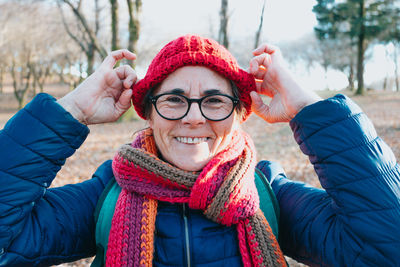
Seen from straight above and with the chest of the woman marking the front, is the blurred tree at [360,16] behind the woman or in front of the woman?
behind

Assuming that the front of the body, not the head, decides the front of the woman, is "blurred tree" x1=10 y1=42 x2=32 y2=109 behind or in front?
behind

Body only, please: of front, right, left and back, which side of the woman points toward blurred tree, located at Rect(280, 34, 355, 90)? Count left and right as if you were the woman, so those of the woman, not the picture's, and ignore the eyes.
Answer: back

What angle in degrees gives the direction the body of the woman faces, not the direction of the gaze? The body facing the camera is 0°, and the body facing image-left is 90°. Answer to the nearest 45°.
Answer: approximately 0°

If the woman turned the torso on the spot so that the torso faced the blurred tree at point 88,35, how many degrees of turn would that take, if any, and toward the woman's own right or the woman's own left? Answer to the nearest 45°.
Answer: approximately 180°
